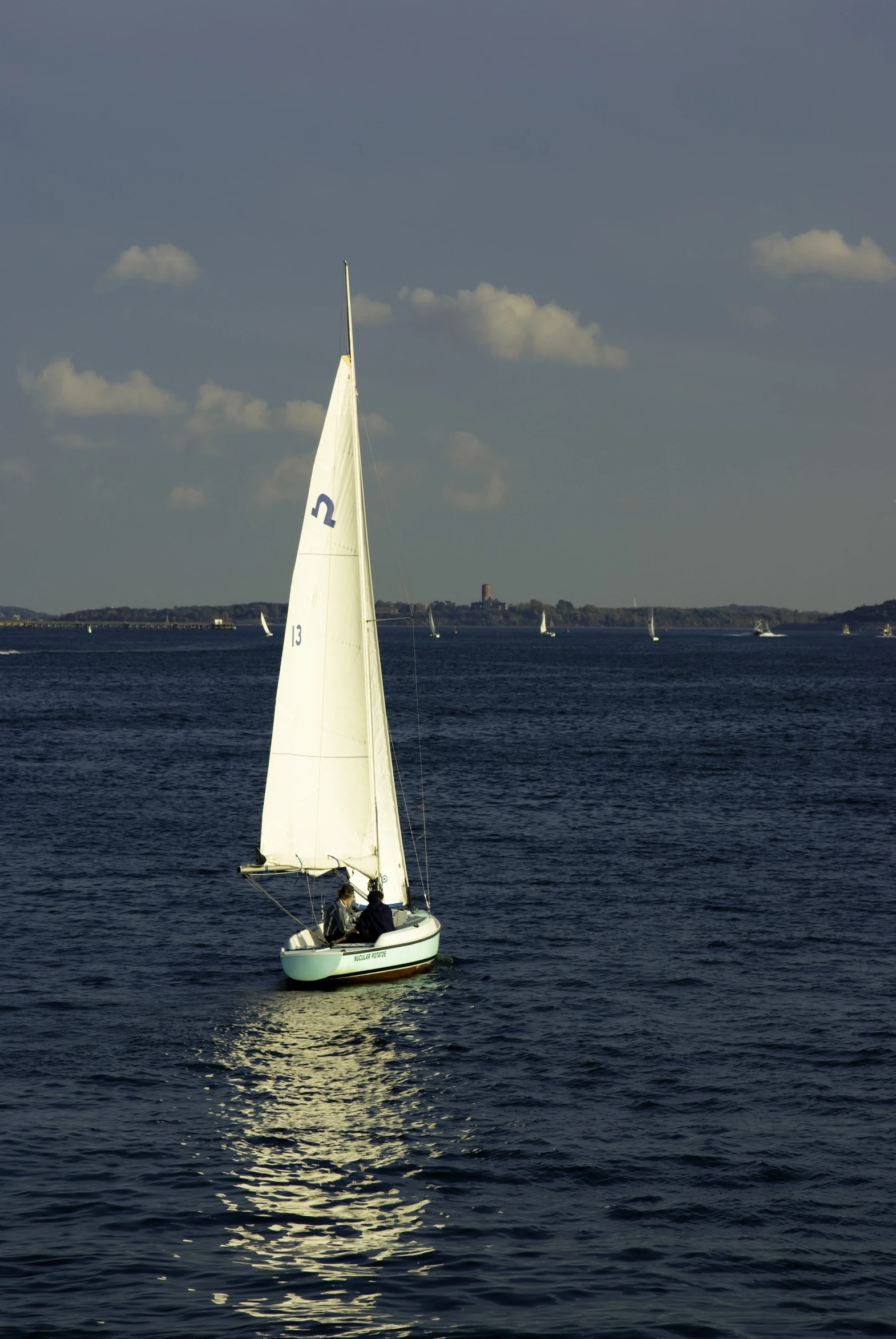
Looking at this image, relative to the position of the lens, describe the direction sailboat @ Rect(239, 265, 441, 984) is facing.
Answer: facing away from the viewer and to the right of the viewer

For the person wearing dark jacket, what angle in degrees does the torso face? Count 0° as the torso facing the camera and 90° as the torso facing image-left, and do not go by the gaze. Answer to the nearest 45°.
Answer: approximately 135°
